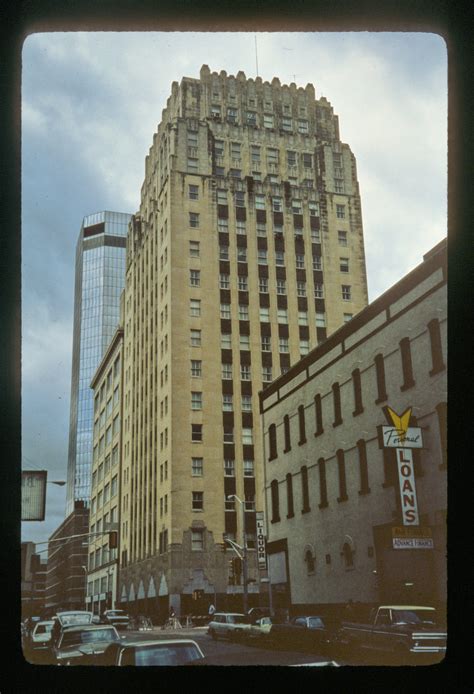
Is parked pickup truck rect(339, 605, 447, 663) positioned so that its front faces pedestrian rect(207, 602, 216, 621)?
no

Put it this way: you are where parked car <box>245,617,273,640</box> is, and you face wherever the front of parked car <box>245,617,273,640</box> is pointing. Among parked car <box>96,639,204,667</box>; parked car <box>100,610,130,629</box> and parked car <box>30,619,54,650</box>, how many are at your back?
0

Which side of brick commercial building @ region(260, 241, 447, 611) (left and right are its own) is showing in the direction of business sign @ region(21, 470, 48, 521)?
front

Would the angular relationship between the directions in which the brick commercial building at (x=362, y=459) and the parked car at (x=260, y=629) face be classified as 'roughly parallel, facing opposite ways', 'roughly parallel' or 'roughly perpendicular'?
roughly parallel

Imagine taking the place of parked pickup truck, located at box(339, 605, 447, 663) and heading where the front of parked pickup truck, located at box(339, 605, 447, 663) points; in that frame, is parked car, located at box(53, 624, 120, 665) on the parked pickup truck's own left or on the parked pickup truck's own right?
on the parked pickup truck's own right

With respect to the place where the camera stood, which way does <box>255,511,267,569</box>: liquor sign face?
facing the viewer

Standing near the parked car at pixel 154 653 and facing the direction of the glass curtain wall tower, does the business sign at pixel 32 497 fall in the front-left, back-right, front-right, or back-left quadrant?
front-left

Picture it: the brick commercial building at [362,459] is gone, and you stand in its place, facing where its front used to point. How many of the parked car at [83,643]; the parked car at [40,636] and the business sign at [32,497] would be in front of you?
3

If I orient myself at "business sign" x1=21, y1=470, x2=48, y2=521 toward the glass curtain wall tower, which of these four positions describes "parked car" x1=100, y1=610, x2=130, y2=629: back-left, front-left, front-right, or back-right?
front-right

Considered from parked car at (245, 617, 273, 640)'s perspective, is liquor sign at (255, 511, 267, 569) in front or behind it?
behind

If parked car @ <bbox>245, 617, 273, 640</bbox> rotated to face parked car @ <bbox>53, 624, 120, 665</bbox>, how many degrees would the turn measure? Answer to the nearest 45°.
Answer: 0° — it already faces it
